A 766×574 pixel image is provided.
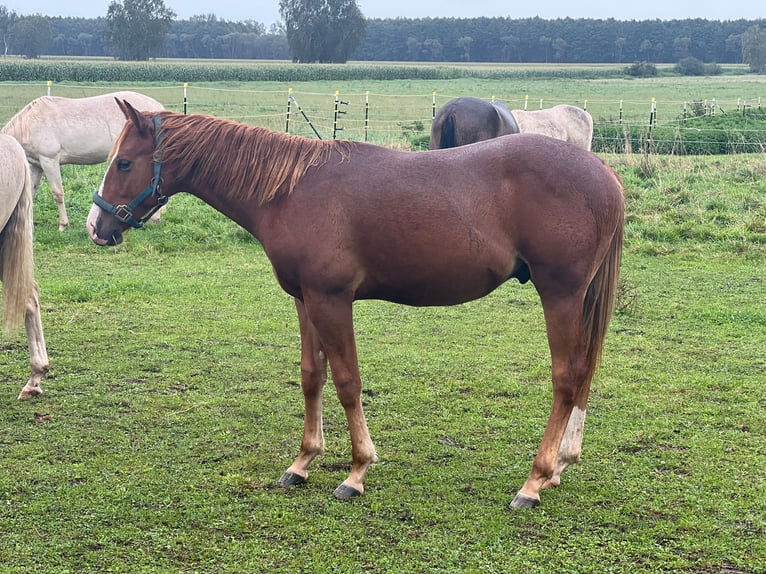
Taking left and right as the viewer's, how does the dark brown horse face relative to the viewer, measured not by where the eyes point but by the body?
facing away from the viewer and to the right of the viewer

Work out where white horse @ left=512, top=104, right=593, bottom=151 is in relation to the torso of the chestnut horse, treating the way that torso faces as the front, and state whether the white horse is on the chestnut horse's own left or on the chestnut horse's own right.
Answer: on the chestnut horse's own right

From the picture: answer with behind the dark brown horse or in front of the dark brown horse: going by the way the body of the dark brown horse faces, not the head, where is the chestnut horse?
behind

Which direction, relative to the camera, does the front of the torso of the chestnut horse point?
to the viewer's left

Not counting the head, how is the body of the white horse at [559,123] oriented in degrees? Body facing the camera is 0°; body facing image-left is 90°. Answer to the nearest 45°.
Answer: approximately 90°

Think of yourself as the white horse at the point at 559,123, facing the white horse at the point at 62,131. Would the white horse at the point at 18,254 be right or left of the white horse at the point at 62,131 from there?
left

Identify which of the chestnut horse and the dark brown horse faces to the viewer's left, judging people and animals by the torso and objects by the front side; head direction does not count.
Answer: the chestnut horse

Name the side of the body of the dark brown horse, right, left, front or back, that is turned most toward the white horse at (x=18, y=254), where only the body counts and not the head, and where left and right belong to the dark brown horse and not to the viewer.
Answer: back
